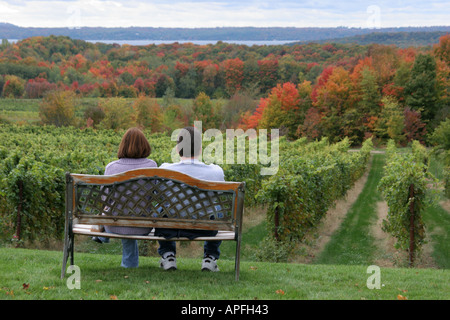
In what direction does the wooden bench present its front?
away from the camera

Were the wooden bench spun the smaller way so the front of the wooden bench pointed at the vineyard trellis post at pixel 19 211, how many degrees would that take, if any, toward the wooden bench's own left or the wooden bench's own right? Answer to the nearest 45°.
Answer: approximately 45° to the wooden bench's own left

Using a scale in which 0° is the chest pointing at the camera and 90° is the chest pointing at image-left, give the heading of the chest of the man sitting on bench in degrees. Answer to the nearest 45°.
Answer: approximately 180°

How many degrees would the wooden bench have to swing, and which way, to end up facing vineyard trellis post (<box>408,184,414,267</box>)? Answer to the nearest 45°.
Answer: approximately 45° to its right

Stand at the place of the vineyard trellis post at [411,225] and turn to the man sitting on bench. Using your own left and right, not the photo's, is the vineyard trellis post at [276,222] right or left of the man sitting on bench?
right

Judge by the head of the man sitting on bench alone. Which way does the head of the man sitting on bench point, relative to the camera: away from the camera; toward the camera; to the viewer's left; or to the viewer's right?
away from the camera
